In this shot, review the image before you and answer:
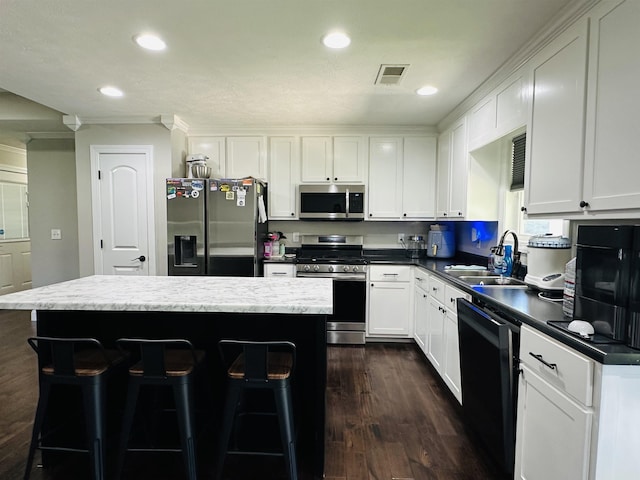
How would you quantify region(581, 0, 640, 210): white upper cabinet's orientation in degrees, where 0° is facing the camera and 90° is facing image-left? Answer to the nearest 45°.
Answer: approximately 45°

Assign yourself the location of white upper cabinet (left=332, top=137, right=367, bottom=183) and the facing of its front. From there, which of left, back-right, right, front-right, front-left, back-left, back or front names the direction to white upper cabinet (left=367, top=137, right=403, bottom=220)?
left

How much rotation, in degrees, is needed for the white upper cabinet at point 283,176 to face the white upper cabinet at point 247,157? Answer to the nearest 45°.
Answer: approximately 90° to its right

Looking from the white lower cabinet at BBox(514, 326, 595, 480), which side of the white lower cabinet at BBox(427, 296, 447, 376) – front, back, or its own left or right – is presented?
left

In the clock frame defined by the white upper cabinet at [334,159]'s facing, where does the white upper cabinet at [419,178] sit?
the white upper cabinet at [419,178] is roughly at 9 o'clock from the white upper cabinet at [334,159].

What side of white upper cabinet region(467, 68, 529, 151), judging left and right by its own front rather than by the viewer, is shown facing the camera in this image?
left

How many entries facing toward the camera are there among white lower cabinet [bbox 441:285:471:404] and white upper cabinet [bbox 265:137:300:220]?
1
